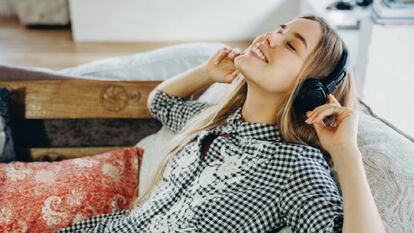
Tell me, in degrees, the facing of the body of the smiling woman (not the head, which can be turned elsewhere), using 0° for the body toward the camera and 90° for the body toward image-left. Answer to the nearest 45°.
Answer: approximately 45°

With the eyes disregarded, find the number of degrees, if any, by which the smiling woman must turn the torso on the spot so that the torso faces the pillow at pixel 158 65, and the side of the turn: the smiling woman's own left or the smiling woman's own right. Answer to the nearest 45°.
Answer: approximately 90° to the smiling woman's own right

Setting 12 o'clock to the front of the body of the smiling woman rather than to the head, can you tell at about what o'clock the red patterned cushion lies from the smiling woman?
The red patterned cushion is roughly at 2 o'clock from the smiling woman.
